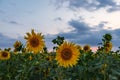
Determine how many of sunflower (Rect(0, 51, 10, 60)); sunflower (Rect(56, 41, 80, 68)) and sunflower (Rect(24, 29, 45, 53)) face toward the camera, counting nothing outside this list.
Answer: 3

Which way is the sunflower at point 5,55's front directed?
toward the camera

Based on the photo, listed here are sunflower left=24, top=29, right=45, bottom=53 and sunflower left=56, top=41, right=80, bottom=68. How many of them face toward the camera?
2

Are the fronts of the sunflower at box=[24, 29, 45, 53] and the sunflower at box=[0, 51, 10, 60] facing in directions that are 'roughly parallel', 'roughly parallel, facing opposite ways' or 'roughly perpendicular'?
roughly parallel

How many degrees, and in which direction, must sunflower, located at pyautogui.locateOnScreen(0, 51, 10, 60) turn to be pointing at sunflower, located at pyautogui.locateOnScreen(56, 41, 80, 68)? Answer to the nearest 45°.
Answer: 0° — it already faces it

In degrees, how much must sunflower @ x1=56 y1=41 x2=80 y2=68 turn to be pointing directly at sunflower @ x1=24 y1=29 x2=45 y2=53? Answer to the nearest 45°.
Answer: approximately 135° to its right

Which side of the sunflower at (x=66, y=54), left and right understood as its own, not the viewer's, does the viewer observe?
front

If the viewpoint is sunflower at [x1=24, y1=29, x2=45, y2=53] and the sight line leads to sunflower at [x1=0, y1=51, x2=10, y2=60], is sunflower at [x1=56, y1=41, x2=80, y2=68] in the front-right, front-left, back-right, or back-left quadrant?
back-right

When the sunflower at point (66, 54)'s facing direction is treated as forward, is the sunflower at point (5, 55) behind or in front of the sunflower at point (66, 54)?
behind

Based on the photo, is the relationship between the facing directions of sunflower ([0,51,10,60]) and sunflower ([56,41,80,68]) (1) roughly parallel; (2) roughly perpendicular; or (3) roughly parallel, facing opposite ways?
roughly parallel

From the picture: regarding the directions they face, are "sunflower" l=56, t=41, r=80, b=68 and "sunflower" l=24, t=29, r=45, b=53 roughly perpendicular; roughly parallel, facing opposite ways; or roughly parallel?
roughly parallel

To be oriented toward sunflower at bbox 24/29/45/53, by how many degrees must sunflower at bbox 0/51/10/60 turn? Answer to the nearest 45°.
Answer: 0° — it already faces it
